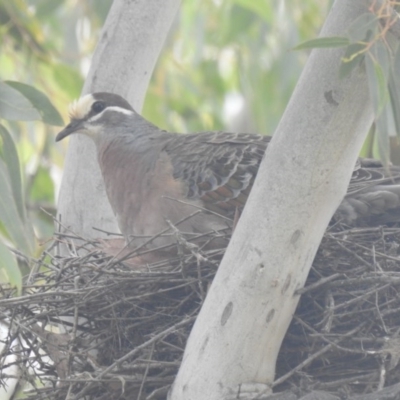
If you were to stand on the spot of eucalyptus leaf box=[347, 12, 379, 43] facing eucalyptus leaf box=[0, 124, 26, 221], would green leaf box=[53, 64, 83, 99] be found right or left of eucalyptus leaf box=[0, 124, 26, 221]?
right

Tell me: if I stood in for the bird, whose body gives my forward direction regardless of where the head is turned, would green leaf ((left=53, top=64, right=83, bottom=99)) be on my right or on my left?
on my right

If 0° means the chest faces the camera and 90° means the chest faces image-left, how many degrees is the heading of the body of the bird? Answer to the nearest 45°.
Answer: approximately 90°

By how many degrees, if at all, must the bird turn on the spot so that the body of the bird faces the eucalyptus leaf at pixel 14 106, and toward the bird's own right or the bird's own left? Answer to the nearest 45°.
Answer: approximately 45° to the bird's own left
